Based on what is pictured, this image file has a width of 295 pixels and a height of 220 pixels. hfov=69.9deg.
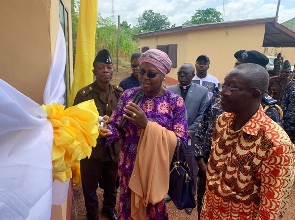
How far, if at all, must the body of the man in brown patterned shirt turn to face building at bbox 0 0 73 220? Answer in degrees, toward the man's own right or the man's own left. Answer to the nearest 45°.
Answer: approximately 45° to the man's own right

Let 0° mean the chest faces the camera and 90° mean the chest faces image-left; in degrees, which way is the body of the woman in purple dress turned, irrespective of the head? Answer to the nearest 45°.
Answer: approximately 45°

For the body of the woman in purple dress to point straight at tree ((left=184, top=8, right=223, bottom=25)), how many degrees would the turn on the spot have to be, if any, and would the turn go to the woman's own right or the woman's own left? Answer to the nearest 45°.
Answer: approximately 135° to the woman's own right

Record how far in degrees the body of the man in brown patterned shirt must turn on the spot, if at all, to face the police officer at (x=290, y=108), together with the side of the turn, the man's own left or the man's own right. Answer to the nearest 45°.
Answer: approximately 135° to the man's own right

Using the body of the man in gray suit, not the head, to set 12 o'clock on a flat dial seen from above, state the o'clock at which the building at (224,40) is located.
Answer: The building is roughly at 5 o'clock from the man in gray suit.

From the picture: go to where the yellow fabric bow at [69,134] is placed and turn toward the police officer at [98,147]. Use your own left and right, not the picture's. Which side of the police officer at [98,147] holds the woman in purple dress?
right

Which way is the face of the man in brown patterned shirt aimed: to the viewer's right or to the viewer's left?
to the viewer's left

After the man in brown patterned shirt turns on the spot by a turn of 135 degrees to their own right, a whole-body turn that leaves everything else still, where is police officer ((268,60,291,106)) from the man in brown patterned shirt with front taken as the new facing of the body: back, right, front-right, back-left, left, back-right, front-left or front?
front
